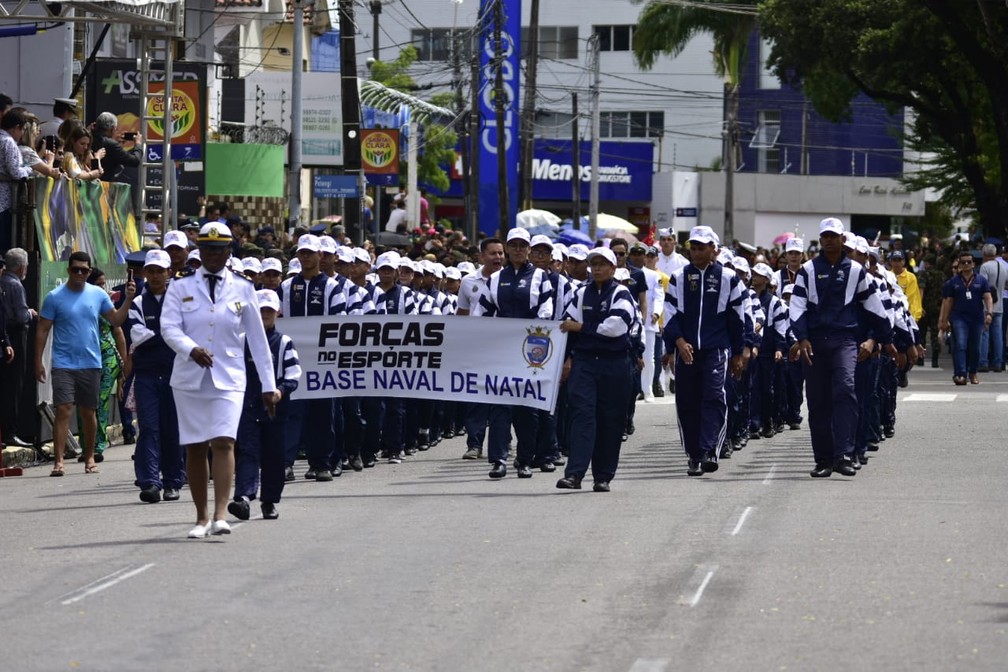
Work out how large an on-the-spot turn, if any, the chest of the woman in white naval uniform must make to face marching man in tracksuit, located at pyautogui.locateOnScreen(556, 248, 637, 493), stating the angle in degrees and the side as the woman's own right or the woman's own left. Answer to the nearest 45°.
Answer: approximately 135° to the woman's own left

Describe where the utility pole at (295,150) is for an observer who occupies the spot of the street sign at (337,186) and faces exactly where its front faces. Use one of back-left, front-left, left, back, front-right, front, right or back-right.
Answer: right

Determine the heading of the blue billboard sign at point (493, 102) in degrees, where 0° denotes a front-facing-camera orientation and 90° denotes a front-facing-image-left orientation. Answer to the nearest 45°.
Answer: approximately 0°

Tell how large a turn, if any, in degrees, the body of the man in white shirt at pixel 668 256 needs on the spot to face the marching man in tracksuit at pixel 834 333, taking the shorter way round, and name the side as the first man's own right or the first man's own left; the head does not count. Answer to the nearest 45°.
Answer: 0° — they already face them

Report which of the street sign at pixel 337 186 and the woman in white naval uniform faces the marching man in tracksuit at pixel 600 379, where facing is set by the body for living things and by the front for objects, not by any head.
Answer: the street sign

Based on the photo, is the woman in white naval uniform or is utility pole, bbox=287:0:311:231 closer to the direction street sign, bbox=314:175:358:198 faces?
the woman in white naval uniform

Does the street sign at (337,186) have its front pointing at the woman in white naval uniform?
yes

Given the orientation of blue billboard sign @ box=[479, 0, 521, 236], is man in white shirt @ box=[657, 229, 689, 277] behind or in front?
in front

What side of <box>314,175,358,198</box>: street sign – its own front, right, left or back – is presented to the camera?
front

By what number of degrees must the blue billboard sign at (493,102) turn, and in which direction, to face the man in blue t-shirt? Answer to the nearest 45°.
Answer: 0° — it already faces them

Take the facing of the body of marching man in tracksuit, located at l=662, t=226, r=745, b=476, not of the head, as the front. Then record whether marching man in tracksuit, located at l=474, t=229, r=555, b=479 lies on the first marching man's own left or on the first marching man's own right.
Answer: on the first marching man's own right

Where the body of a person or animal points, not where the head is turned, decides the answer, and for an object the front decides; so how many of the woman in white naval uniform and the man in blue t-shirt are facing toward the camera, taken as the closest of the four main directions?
2

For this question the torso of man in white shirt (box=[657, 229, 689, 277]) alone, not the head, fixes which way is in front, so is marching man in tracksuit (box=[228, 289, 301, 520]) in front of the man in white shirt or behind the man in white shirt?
in front

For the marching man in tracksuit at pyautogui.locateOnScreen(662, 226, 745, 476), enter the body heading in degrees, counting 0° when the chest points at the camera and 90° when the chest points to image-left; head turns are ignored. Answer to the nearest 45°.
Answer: approximately 0°
